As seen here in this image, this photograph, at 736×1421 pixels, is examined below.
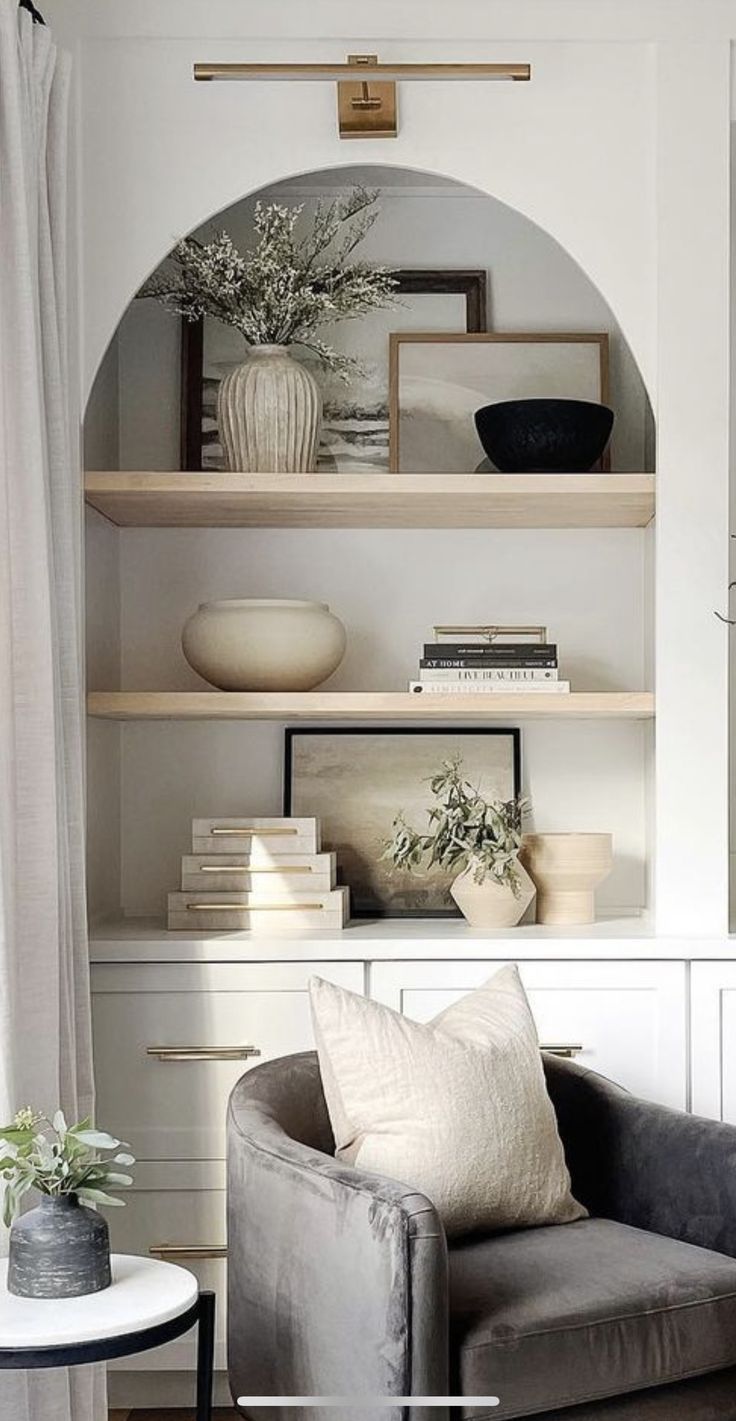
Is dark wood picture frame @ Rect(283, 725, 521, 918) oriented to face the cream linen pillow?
yes

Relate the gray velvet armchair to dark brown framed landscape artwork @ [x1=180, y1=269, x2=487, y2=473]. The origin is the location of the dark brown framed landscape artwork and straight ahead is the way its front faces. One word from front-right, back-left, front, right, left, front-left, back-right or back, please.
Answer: front

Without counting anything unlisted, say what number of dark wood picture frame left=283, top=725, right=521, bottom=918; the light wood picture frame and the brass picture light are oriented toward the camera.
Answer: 3

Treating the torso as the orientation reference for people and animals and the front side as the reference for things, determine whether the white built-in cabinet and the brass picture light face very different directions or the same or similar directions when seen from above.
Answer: same or similar directions

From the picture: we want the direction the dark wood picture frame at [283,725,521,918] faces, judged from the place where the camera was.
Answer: facing the viewer

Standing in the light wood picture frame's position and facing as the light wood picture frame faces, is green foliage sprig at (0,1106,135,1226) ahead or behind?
ahead

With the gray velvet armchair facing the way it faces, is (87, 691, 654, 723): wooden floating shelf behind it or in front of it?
behind

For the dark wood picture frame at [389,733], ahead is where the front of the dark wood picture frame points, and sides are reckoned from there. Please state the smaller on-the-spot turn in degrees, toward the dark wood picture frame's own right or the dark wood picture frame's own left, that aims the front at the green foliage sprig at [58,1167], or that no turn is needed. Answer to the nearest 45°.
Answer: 0° — it already faces it

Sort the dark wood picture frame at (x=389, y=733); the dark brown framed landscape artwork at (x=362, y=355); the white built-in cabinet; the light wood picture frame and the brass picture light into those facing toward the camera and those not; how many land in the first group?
5

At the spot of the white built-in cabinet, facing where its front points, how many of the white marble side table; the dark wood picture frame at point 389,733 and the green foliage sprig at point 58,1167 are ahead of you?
2

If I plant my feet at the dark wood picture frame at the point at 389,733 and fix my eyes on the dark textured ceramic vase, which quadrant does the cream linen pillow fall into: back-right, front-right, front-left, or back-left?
front-left

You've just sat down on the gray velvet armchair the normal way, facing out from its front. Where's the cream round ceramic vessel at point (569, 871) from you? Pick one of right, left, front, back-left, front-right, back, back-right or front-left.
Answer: back-left

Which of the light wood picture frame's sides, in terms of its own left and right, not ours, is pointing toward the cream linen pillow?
front

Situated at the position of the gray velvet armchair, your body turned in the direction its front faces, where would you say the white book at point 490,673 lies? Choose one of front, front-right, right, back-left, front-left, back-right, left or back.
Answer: back-left

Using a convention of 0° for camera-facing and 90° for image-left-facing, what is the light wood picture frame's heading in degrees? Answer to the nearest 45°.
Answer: approximately 0°

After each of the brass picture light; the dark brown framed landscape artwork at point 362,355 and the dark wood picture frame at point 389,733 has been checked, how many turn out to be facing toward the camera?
3

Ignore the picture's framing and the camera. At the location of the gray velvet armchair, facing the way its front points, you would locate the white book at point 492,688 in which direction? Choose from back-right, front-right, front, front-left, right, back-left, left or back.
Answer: back-left

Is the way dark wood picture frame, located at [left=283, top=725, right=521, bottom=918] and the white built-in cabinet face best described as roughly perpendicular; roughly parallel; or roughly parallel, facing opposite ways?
roughly parallel
